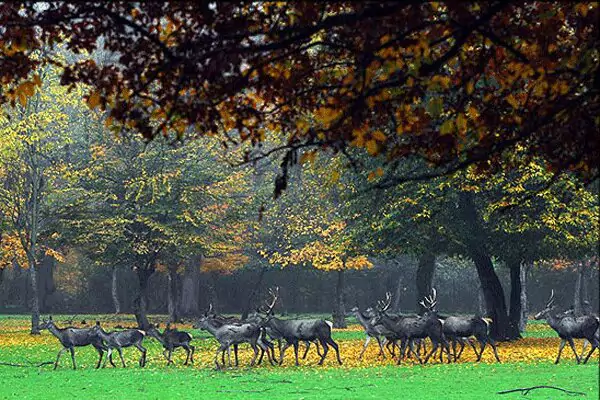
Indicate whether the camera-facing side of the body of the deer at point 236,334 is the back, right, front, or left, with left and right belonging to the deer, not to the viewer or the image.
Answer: left

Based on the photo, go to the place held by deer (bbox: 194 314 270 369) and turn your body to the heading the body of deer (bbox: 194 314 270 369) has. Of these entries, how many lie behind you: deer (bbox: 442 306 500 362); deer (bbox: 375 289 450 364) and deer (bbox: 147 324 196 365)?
2

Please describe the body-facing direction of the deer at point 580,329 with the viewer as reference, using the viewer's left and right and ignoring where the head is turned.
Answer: facing to the left of the viewer

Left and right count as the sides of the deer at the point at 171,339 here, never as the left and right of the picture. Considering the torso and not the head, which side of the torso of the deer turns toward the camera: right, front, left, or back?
left

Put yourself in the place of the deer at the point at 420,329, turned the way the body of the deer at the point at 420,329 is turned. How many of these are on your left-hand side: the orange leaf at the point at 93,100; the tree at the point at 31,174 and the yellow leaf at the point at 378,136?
2

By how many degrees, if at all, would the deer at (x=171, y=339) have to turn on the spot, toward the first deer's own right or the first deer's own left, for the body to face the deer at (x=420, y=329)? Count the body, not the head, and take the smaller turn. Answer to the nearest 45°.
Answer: approximately 180°

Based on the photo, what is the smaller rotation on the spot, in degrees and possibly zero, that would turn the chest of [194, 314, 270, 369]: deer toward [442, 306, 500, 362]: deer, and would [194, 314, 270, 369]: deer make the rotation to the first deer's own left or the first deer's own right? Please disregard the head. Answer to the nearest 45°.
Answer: approximately 180°

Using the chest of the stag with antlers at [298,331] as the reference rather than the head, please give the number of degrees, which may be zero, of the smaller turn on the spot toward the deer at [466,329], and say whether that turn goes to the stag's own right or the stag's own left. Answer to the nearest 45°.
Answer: approximately 180°

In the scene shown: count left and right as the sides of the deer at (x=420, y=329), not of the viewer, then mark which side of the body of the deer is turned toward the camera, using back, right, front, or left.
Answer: left

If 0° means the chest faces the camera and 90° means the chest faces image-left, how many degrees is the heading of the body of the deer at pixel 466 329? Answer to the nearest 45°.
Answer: approximately 90°

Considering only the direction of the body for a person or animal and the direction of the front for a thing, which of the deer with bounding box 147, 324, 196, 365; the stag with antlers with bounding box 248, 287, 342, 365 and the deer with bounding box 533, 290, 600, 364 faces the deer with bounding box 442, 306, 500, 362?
the deer with bounding box 533, 290, 600, 364

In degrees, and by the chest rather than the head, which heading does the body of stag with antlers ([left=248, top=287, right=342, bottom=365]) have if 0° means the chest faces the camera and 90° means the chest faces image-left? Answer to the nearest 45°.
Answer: approximately 90°
